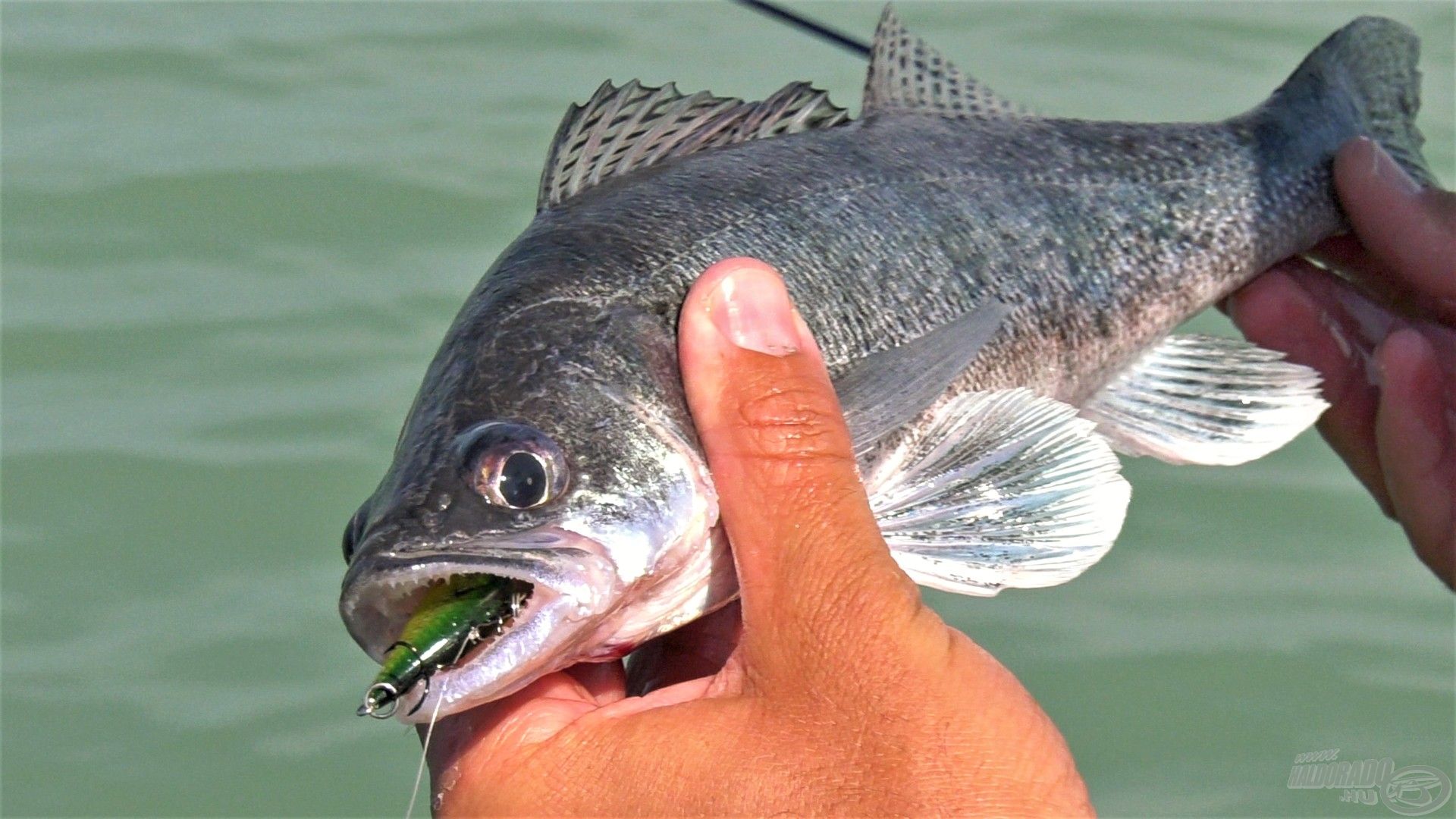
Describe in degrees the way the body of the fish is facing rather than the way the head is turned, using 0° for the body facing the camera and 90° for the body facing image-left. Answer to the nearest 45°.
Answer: approximately 45°
